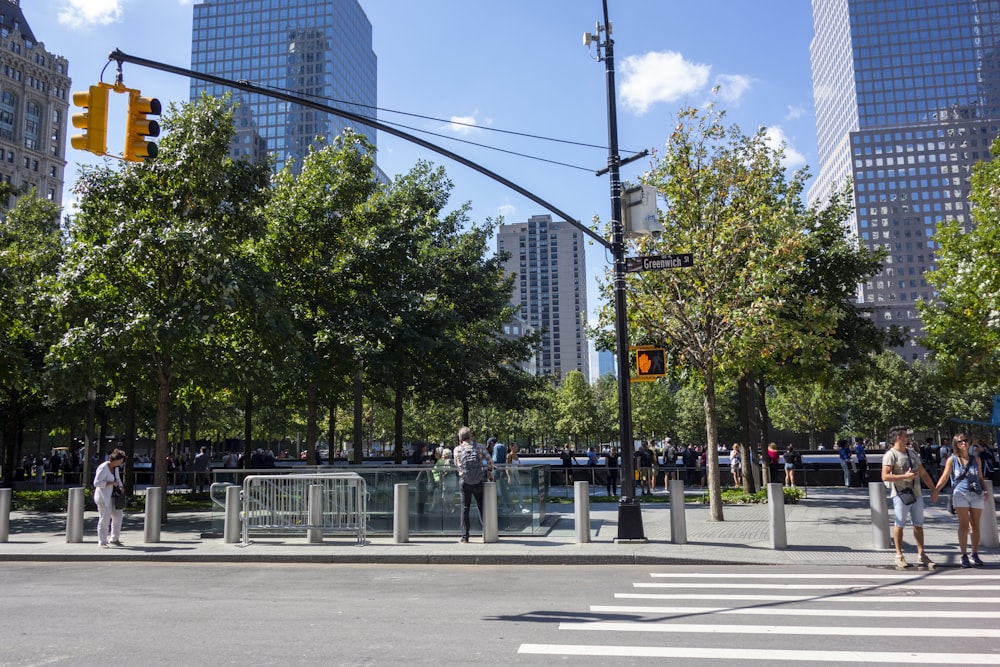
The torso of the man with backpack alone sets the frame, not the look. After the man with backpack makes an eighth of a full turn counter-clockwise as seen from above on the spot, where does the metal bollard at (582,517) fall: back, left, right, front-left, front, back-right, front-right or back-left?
back-right

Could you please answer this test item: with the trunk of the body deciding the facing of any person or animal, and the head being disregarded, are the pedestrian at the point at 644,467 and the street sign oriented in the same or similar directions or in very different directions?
very different directions

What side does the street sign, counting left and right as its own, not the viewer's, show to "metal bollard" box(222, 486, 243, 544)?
right

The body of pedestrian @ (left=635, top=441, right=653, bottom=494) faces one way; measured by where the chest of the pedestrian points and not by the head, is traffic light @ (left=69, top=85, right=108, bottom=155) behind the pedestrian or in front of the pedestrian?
behind

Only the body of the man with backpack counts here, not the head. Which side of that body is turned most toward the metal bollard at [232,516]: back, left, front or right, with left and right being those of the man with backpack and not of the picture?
left

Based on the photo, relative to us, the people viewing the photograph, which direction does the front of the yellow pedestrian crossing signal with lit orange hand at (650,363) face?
facing the viewer

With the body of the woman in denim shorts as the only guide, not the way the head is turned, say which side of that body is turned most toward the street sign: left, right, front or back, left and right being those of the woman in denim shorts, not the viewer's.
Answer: right

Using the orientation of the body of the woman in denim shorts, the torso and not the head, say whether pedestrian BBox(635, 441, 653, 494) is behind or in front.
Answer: behind

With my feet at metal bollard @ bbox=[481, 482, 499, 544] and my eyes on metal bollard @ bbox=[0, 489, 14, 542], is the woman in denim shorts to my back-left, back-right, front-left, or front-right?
back-left

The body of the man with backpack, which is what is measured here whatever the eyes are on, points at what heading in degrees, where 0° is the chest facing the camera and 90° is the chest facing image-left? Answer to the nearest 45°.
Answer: approximately 180°

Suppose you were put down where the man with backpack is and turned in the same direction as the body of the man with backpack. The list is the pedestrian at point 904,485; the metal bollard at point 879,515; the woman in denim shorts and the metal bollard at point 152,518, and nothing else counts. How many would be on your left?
1

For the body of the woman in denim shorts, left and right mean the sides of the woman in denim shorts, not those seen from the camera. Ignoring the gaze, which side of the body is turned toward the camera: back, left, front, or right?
front

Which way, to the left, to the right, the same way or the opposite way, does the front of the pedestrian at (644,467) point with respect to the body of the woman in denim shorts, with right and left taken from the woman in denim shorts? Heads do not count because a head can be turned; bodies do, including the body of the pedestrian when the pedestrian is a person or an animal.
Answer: the opposite way

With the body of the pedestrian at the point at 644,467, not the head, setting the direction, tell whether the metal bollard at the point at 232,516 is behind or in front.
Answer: behind

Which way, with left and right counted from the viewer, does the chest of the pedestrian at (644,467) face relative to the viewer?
facing away from the viewer
